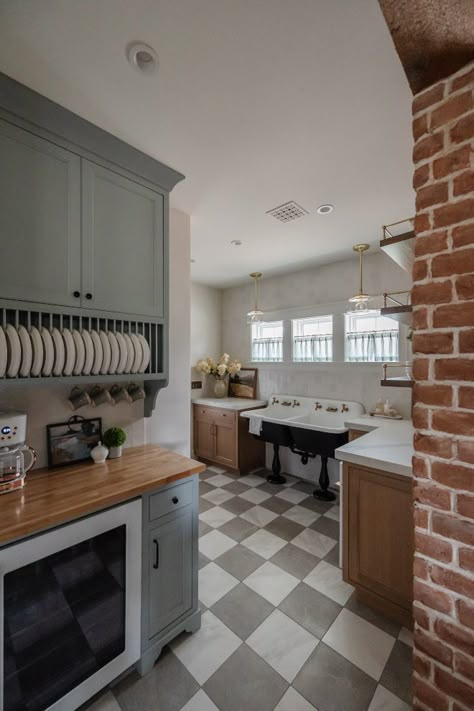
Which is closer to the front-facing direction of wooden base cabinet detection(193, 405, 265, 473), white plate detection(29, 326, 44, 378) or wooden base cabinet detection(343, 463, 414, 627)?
the white plate

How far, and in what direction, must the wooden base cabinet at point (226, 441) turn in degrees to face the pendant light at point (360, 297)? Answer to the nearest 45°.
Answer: approximately 90° to its left

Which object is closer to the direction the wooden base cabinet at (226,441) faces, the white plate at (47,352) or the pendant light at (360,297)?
the white plate

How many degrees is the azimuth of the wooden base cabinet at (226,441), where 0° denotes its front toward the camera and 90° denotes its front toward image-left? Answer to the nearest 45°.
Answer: approximately 45°

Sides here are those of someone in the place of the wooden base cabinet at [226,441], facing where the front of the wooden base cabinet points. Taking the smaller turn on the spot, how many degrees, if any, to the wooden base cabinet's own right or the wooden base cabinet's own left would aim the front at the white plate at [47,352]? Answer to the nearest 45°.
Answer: approximately 45° to the wooden base cabinet's own left

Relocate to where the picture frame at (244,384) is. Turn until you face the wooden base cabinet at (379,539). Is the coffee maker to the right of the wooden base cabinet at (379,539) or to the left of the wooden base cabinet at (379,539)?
right

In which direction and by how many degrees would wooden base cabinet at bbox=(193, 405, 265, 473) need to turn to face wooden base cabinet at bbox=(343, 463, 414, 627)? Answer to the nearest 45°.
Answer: approximately 90° to its left

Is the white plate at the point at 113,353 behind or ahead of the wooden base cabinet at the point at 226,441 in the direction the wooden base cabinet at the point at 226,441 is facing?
ahead

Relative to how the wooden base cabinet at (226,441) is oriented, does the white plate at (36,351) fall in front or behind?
in front
